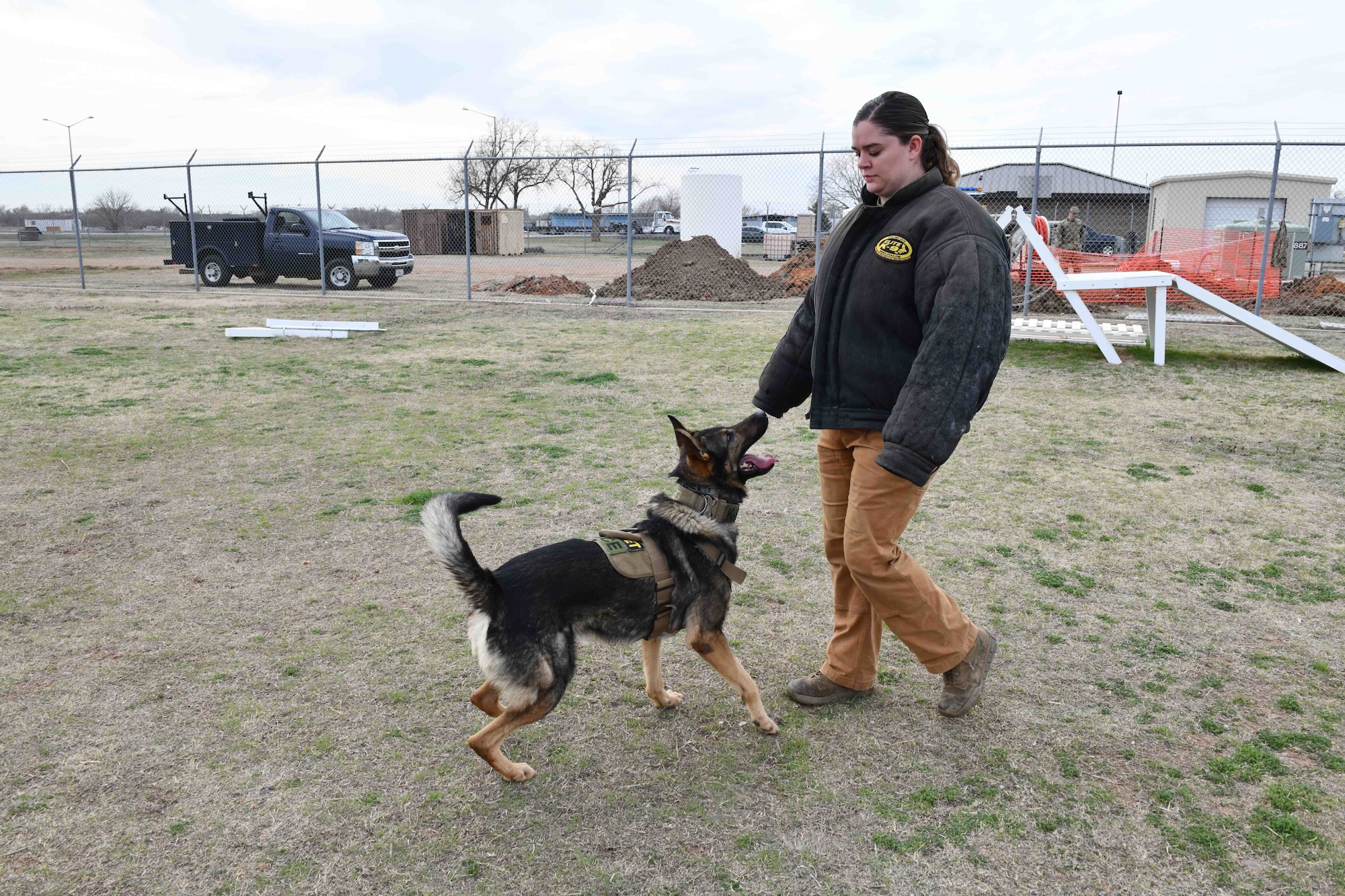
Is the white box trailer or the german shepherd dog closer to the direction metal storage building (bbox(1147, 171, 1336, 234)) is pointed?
the german shepherd dog

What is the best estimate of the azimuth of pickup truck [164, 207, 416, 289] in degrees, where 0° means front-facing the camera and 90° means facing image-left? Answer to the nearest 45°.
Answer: approximately 315°

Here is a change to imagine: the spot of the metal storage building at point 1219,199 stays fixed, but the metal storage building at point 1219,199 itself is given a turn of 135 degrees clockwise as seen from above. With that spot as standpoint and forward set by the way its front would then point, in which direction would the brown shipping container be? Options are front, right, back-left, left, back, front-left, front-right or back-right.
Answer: front-left

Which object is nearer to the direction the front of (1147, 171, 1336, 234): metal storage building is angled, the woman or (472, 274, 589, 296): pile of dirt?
the woman

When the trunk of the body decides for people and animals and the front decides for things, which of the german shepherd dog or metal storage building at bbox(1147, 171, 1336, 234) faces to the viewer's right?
the german shepherd dog

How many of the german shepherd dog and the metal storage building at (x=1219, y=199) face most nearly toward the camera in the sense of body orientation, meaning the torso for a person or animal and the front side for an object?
1

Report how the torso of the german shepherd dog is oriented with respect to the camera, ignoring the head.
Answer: to the viewer's right

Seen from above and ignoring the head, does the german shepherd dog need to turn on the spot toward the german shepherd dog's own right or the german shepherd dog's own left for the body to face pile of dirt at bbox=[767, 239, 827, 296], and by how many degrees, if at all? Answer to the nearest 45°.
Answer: approximately 90° to the german shepherd dog's own left

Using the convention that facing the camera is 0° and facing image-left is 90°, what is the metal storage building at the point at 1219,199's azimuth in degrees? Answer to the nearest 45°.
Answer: approximately 0°
